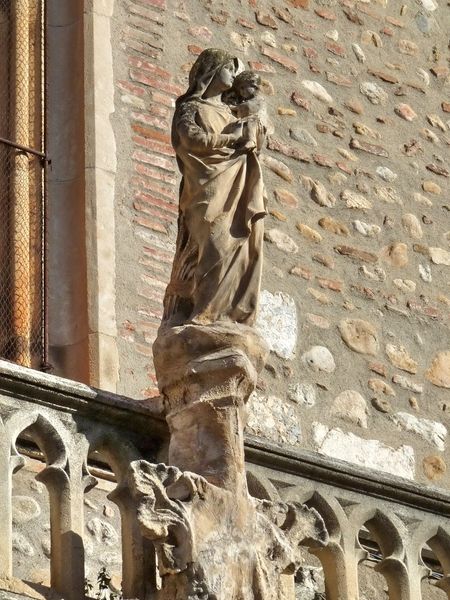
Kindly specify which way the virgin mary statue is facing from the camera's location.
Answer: facing the viewer and to the right of the viewer

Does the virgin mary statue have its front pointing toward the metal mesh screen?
no

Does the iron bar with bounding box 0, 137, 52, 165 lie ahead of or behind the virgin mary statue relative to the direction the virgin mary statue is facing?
behind
